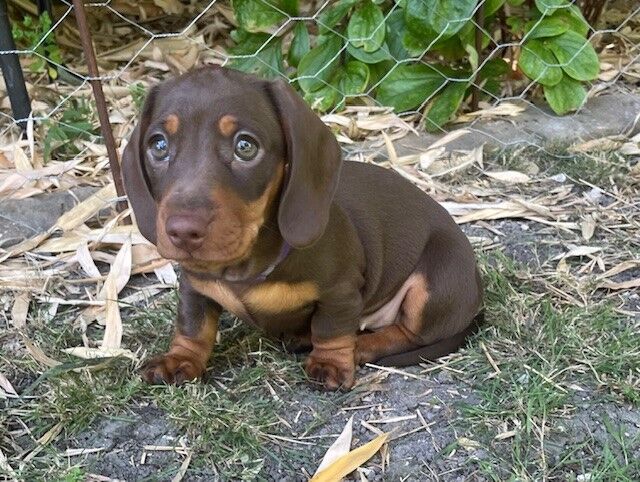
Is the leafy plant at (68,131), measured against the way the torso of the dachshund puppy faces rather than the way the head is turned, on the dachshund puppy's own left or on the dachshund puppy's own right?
on the dachshund puppy's own right

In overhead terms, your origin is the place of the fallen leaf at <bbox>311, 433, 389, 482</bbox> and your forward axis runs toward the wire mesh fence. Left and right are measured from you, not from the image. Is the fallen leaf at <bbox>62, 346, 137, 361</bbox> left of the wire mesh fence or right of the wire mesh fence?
left

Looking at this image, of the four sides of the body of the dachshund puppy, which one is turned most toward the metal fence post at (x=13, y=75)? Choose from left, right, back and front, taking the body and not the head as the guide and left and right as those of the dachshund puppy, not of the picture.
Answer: right

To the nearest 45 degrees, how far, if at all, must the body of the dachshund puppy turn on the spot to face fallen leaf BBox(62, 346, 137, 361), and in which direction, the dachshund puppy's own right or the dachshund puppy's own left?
approximately 45° to the dachshund puppy's own right

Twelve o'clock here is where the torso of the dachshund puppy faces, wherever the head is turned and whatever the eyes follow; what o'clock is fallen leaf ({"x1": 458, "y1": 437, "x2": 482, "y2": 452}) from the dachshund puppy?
The fallen leaf is roughly at 9 o'clock from the dachshund puppy.

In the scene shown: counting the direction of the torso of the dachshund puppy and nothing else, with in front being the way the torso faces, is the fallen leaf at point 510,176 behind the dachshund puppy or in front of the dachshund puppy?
behind

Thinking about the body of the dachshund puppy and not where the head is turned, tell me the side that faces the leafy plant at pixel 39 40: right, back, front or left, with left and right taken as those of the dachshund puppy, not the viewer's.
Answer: right

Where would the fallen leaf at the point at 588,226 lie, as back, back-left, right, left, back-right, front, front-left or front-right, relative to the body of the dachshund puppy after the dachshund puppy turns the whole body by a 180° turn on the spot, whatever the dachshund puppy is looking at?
front

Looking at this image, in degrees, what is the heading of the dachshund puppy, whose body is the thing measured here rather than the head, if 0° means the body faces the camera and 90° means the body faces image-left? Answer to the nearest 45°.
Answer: approximately 45°

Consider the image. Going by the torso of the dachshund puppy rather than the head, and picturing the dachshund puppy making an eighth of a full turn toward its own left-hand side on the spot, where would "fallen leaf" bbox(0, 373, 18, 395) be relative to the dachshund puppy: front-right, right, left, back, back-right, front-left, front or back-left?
right

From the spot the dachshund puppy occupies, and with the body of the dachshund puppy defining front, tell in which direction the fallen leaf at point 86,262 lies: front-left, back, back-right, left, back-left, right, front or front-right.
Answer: right

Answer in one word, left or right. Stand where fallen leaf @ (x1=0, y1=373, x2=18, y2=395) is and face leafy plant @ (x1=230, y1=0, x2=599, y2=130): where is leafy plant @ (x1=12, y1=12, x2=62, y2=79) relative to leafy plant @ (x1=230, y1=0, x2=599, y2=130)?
left

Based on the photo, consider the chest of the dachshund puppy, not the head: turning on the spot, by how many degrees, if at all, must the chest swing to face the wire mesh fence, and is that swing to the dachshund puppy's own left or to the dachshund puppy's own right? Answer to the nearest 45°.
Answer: approximately 135° to the dachshund puppy's own right

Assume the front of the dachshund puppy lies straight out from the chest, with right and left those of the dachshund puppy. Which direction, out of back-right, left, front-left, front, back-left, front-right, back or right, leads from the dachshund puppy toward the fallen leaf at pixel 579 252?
back
